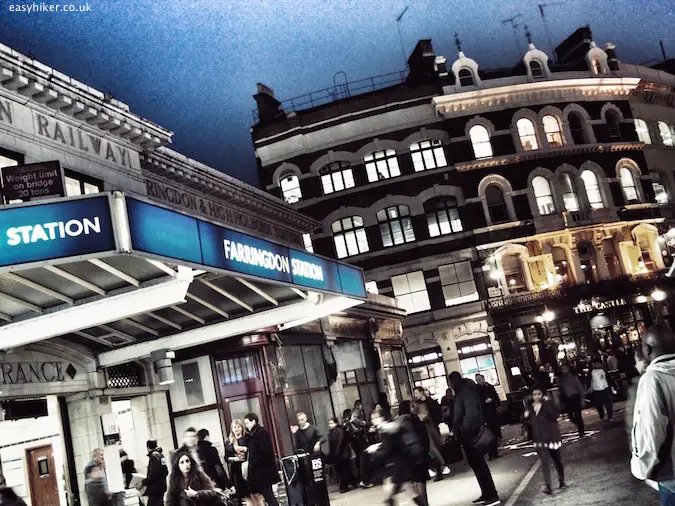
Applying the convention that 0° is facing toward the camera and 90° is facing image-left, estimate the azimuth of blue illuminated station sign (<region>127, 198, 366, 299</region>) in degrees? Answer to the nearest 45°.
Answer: approximately 315°

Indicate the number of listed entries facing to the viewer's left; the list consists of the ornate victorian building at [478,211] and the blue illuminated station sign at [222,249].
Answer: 0

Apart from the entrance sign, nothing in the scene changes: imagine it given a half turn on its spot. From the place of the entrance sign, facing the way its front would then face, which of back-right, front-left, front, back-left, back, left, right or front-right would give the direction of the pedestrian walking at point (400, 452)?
right

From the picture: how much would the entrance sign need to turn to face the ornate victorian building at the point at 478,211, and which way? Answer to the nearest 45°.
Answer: approximately 135° to its left

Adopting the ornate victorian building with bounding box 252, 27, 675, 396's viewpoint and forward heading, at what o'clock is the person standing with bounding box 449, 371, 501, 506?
The person standing is roughly at 12 o'clock from the ornate victorian building.

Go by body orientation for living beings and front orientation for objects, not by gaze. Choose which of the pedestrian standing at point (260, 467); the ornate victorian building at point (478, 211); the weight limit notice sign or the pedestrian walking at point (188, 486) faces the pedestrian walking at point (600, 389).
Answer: the ornate victorian building
